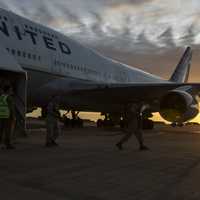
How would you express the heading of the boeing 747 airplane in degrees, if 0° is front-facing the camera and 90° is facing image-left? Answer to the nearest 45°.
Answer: approximately 45°

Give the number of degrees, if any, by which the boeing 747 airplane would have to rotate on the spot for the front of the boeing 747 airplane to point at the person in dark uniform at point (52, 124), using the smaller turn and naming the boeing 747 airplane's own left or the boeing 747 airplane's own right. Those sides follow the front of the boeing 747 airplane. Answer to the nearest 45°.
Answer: approximately 45° to the boeing 747 airplane's own left
